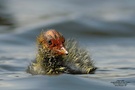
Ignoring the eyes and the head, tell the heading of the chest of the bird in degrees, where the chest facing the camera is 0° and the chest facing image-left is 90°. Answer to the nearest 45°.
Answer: approximately 45°
